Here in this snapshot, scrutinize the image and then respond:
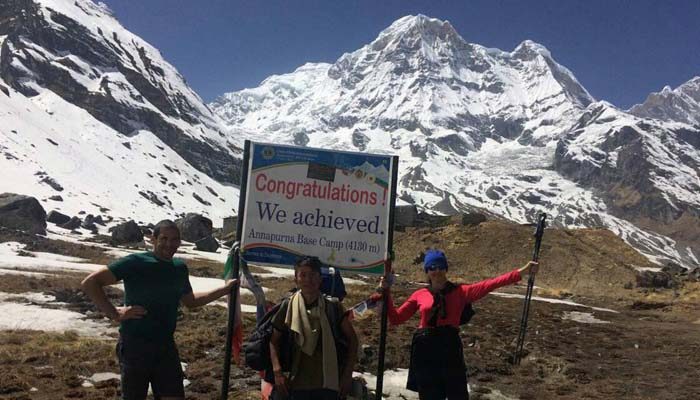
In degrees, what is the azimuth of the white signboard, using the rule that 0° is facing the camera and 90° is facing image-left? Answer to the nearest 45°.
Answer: approximately 0°

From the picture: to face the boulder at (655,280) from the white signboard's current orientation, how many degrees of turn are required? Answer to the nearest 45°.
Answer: approximately 135° to its left

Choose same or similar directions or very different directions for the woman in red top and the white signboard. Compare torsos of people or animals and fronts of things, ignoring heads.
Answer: same or similar directions

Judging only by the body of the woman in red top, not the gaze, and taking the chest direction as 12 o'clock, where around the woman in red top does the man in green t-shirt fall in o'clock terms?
The man in green t-shirt is roughly at 2 o'clock from the woman in red top.

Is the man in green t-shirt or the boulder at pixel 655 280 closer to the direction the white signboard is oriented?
the man in green t-shirt

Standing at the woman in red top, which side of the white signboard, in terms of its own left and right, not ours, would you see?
left

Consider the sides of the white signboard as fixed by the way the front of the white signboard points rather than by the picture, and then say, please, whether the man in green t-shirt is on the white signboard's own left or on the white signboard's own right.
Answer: on the white signboard's own right

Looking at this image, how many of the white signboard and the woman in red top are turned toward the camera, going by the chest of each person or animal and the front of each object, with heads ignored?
2

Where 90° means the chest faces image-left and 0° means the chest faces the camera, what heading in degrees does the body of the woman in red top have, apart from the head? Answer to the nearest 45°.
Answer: approximately 0°

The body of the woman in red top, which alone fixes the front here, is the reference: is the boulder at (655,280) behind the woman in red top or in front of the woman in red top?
behind
